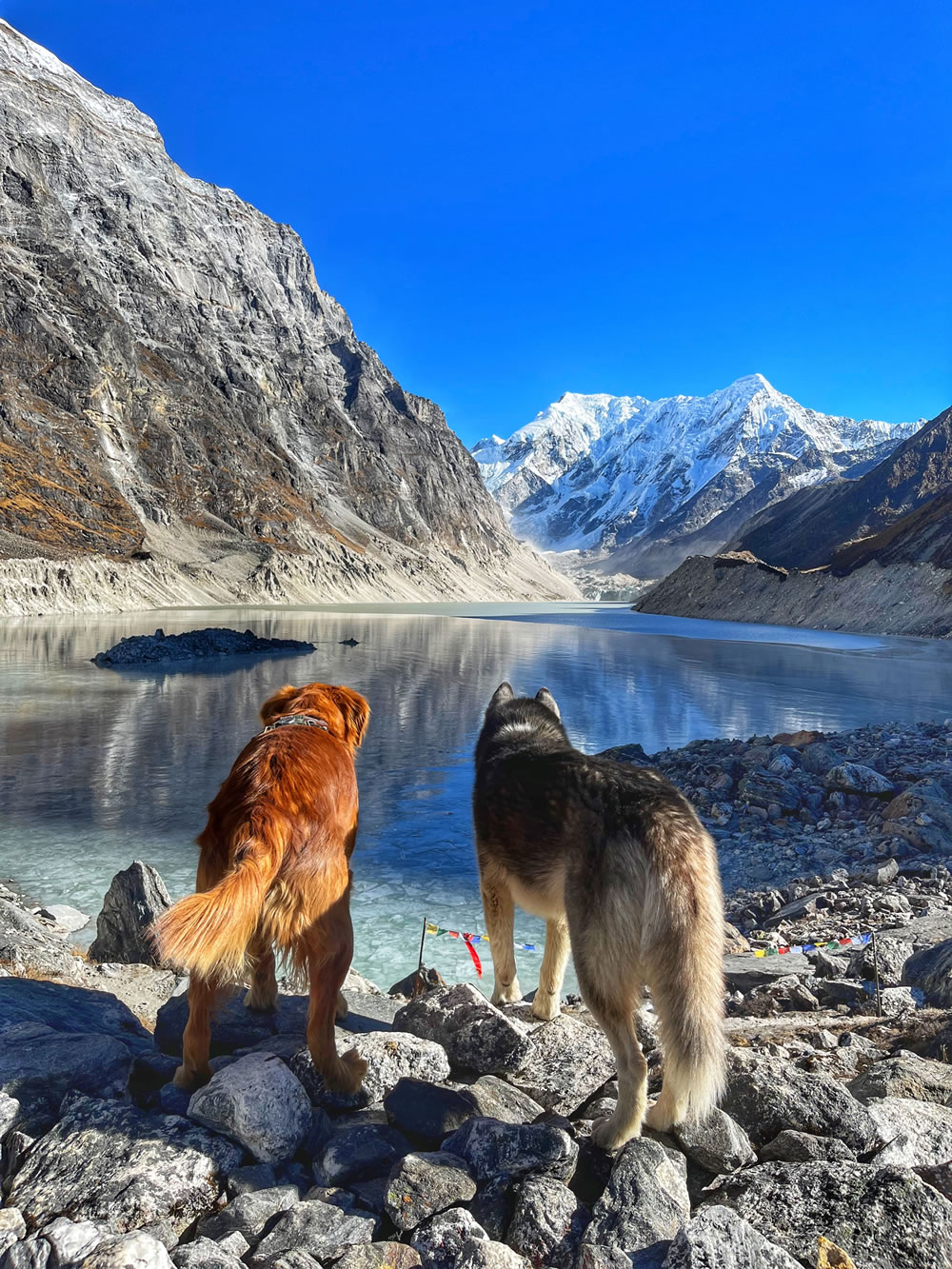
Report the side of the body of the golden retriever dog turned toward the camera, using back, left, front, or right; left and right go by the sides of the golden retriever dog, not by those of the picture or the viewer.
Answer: back

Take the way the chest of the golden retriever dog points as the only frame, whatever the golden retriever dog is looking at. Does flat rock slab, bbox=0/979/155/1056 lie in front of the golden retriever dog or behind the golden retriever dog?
in front

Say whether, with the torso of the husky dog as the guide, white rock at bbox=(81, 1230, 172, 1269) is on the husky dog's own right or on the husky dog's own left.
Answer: on the husky dog's own left

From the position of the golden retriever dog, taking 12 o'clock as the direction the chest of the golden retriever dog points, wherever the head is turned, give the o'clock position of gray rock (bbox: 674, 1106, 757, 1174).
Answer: The gray rock is roughly at 4 o'clock from the golden retriever dog.

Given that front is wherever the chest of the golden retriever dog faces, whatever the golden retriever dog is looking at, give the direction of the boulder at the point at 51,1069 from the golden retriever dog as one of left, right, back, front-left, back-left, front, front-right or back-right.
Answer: left

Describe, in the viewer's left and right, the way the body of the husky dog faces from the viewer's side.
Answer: facing away from the viewer and to the left of the viewer

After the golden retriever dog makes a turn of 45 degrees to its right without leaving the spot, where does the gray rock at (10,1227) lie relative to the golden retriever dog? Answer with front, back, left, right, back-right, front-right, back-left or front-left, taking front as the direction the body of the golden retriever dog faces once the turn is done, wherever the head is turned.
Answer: back
